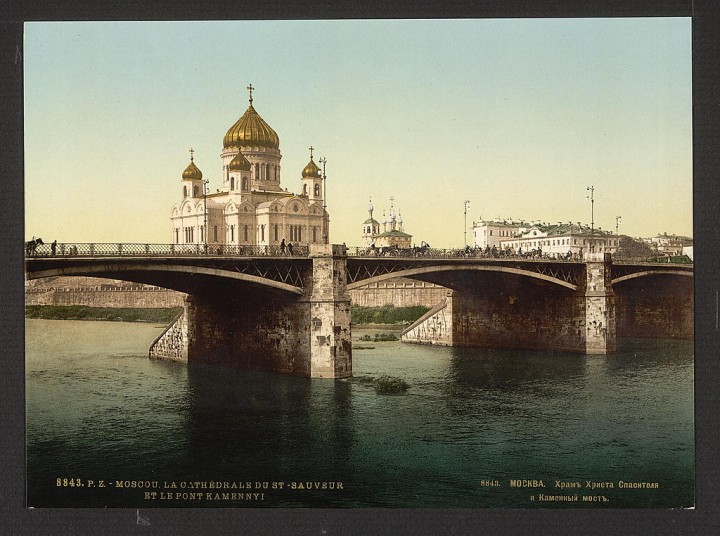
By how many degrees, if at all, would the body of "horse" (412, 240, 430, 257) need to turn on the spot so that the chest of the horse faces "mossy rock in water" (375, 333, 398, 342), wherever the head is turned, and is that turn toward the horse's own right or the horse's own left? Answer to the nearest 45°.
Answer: approximately 90° to the horse's own left
